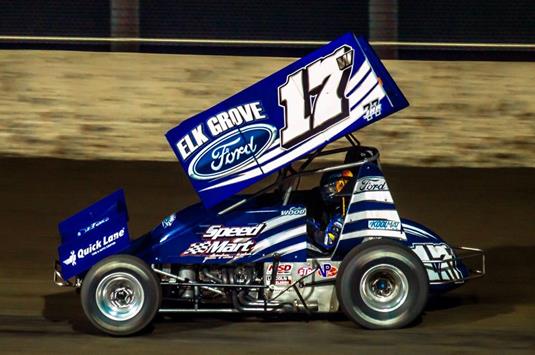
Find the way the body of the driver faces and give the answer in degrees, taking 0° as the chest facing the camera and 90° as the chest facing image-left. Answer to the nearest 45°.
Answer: approximately 90°

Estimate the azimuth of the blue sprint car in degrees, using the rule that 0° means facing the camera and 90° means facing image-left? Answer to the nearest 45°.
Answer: approximately 90°

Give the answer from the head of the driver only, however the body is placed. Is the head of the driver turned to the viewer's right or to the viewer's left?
to the viewer's left
